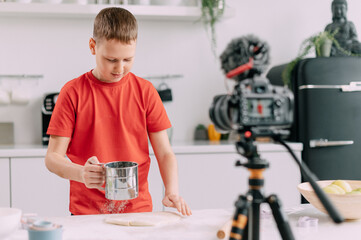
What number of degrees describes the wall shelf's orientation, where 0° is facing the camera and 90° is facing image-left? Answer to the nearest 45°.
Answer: approximately 0°

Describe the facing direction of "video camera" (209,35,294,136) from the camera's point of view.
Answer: facing away from the viewer and to the left of the viewer

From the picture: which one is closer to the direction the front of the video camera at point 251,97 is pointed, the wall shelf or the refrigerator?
the wall shelf

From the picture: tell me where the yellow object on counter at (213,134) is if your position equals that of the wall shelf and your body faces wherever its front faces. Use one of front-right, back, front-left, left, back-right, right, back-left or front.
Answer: left

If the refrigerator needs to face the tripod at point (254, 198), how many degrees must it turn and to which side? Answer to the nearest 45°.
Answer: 0° — it already faces it

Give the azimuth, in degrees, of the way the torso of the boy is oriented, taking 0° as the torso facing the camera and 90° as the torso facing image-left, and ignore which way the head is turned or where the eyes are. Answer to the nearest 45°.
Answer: approximately 0°

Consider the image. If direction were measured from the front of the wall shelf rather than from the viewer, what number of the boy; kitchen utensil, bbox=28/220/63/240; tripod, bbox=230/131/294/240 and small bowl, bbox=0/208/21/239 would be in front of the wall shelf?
4

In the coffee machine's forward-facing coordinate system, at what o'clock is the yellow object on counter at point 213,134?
The yellow object on counter is roughly at 9 o'clock from the coffee machine.

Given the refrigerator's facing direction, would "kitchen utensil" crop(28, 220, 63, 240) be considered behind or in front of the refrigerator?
in front

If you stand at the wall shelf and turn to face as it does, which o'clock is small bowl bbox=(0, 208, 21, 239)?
The small bowl is roughly at 12 o'clock from the wall shelf.
